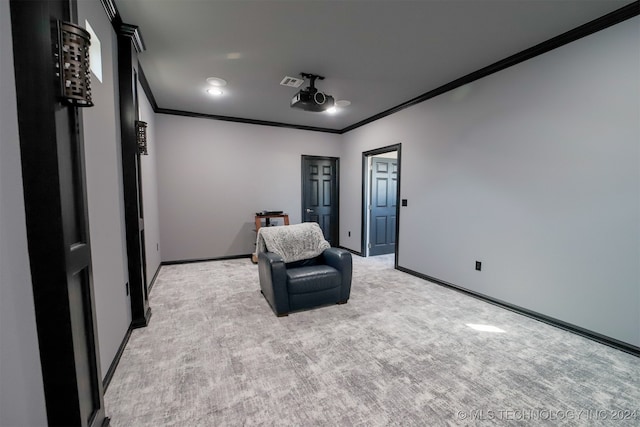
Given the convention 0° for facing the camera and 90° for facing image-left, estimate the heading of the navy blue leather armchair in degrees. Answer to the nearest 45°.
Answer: approximately 315°

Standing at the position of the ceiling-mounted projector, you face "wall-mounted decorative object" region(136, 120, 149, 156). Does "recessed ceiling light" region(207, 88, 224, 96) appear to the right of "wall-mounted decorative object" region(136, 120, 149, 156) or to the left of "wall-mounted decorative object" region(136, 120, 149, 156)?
right

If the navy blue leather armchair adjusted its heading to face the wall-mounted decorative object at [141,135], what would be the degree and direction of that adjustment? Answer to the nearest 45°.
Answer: approximately 135° to its right

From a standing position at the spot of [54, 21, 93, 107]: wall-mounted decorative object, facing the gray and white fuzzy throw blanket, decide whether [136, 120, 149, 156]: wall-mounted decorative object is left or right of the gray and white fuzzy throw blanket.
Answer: left
